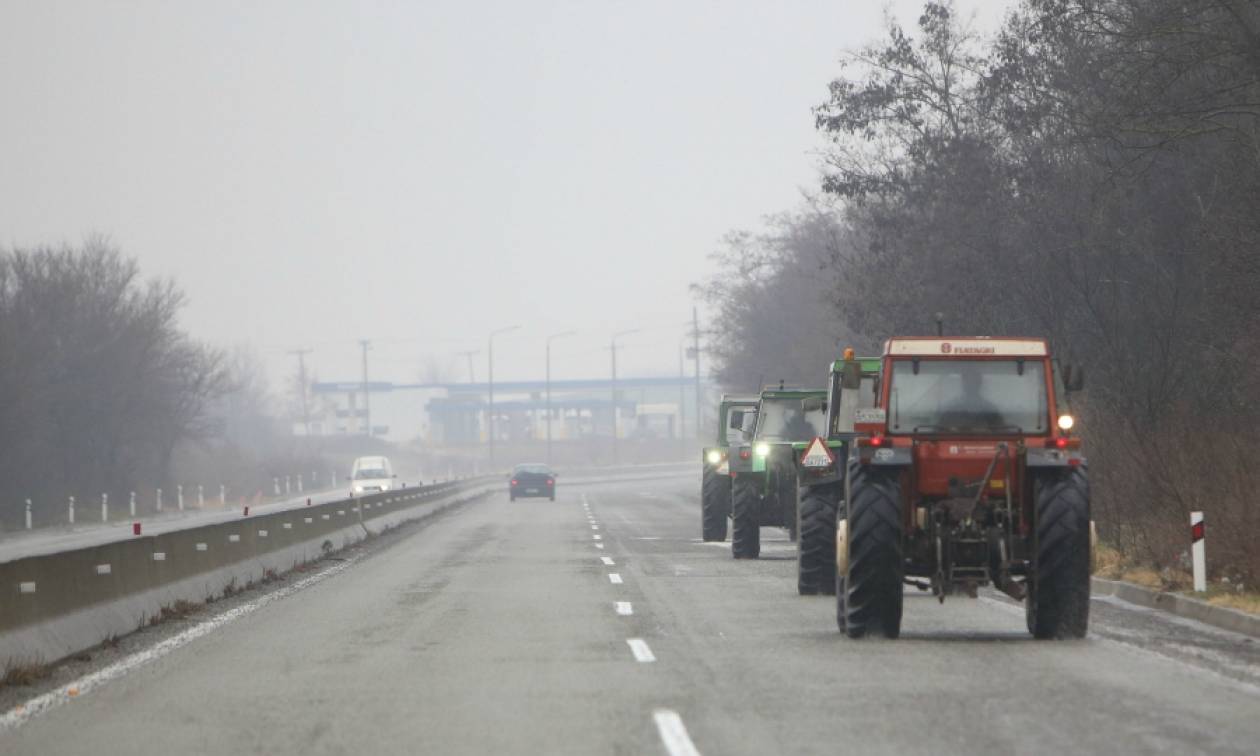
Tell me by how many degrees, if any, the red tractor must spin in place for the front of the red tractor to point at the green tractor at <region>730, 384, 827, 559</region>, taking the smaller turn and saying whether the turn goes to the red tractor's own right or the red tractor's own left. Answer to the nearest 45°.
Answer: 0° — it already faces it

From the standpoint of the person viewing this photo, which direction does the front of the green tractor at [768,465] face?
facing away from the viewer

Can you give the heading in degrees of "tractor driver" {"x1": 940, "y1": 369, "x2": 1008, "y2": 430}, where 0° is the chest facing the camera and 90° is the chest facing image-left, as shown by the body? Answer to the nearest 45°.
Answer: approximately 180°

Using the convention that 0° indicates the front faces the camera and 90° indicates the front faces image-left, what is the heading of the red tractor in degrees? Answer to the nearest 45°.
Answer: approximately 180°

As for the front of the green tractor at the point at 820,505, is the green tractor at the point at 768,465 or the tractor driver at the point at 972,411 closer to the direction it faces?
the green tractor

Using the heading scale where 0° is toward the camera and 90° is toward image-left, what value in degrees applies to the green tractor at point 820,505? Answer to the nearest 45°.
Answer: approximately 180°
